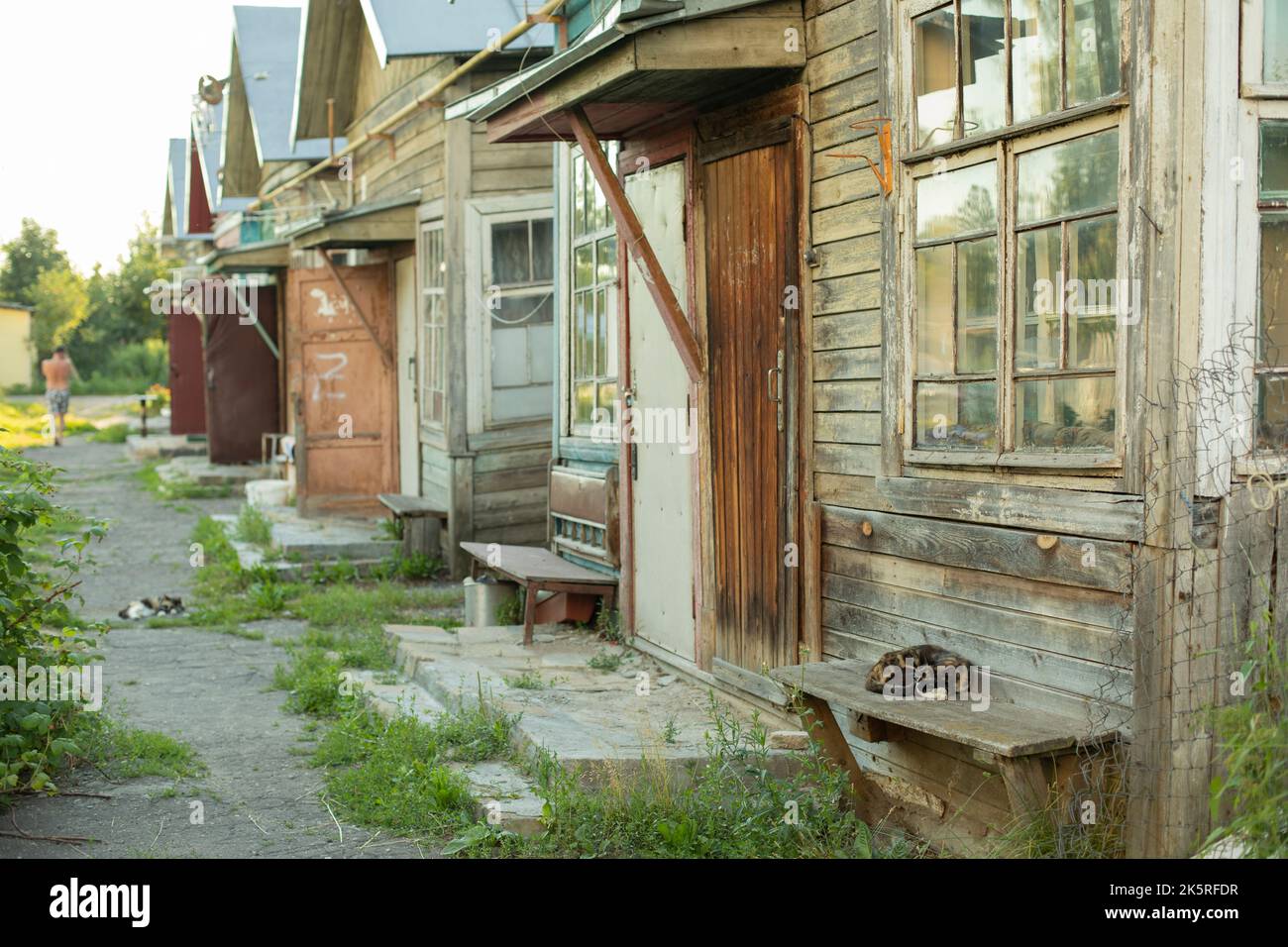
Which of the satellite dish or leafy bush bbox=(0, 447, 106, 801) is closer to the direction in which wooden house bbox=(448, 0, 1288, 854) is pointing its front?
the leafy bush

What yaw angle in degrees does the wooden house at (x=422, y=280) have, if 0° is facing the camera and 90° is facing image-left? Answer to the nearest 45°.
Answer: approximately 45°

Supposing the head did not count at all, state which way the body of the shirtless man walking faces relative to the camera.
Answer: away from the camera

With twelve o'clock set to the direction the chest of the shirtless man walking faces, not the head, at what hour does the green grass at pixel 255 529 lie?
The green grass is roughly at 6 o'clock from the shirtless man walking.

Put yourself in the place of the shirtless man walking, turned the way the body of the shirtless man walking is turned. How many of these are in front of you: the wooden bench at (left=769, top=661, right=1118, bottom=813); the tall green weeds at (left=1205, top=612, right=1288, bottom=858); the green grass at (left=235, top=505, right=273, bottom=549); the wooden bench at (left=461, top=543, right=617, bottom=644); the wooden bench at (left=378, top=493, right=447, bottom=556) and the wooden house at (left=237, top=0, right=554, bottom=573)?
0

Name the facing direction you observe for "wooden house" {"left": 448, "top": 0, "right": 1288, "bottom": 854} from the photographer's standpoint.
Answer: facing the viewer and to the left of the viewer

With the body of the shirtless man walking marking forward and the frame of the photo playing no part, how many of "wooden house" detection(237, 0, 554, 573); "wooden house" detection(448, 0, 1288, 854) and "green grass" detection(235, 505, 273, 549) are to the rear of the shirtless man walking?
3

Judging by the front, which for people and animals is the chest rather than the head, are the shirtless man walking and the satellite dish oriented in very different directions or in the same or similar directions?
very different directions

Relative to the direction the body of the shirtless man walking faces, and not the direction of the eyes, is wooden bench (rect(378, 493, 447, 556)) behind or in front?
behind

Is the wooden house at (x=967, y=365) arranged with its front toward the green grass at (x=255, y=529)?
no

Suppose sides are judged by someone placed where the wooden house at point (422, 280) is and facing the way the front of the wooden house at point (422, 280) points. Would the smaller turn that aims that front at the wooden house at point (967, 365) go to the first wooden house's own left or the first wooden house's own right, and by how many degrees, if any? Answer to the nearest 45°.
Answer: approximately 45° to the first wooden house's own left
